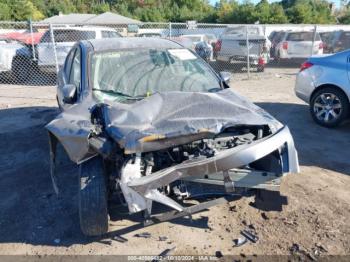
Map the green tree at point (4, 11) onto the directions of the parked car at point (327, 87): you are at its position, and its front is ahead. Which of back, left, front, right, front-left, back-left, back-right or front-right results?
back-left

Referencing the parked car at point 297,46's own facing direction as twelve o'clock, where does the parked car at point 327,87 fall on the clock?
the parked car at point 327,87 is roughly at 6 o'clock from the parked car at point 297,46.

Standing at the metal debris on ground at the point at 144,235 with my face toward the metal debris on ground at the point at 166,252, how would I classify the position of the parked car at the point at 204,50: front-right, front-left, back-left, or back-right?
back-left

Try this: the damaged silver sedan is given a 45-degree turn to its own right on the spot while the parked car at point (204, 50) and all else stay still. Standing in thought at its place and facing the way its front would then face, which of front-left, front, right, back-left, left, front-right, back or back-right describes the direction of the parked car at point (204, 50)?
back

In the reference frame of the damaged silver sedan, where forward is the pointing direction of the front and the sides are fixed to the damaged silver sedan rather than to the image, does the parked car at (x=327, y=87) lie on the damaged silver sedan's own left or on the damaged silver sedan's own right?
on the damaged silver sedan's own left

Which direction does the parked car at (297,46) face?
away from the camera

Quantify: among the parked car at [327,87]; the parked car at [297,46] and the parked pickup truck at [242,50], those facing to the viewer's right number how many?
1

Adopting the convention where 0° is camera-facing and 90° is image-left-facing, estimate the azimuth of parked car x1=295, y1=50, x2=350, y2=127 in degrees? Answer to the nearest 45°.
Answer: approximately 270°

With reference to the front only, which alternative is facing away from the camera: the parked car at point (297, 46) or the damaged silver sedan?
the parked car
